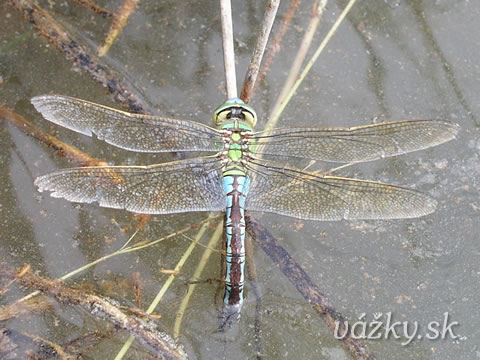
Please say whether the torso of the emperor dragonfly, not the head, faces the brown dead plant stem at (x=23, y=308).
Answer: no

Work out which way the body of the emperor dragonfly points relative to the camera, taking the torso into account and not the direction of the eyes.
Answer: away from the camera

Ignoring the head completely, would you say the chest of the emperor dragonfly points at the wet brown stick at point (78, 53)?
no

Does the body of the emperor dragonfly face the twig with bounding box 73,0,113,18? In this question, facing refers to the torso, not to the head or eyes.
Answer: no
